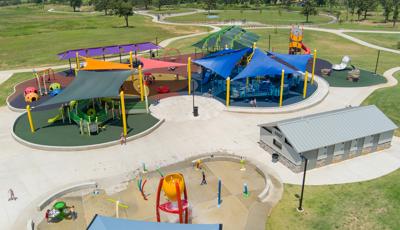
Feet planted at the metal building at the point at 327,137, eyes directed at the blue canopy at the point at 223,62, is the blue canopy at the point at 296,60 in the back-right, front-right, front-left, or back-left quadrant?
front-right

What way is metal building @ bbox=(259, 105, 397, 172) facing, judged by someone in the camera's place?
facing the viewer and to the left of the viewer

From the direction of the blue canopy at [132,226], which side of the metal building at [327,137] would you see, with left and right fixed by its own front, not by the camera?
front

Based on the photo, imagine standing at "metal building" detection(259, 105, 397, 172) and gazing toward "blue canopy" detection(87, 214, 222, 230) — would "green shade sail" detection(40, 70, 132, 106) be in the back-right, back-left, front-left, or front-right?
front-right

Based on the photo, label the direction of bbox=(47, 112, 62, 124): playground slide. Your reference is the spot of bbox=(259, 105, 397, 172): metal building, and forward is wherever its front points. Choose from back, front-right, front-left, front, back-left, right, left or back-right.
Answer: front-right

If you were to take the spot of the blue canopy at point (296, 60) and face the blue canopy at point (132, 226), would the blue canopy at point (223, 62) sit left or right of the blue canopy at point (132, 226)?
right

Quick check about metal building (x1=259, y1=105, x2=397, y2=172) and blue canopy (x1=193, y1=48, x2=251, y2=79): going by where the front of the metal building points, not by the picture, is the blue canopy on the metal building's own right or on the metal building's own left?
on the metal building's own right

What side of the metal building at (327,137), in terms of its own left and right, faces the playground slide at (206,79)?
right

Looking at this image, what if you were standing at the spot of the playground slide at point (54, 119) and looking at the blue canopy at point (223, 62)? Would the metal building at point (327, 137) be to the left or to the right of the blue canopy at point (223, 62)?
right
